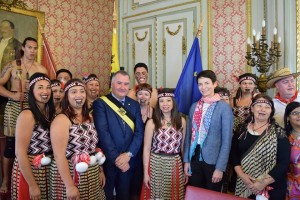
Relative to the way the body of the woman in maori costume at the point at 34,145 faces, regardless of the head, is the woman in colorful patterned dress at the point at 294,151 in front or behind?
in front

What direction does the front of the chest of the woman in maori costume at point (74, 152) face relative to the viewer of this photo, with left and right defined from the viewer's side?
facing the viewer and to the right of the viewer

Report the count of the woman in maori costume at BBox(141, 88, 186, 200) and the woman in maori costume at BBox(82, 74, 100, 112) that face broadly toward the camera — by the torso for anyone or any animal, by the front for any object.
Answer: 2

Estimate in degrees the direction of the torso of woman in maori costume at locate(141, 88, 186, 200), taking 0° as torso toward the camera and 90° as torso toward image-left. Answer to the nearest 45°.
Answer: approximately 0°

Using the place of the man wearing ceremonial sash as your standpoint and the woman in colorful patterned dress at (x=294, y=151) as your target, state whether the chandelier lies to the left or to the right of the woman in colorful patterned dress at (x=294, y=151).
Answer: left

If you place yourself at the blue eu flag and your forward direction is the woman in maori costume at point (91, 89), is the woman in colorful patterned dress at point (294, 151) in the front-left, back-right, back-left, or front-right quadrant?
back-left

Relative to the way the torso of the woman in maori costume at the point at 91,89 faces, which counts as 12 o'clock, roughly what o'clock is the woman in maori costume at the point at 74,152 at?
the woman in maori costume at the point at 74,152 is roughly at 12 o'clock from the woman in maori costume at the point at 91,89.

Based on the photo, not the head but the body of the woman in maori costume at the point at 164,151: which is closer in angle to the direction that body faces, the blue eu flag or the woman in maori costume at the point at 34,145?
the woman in maori costume
